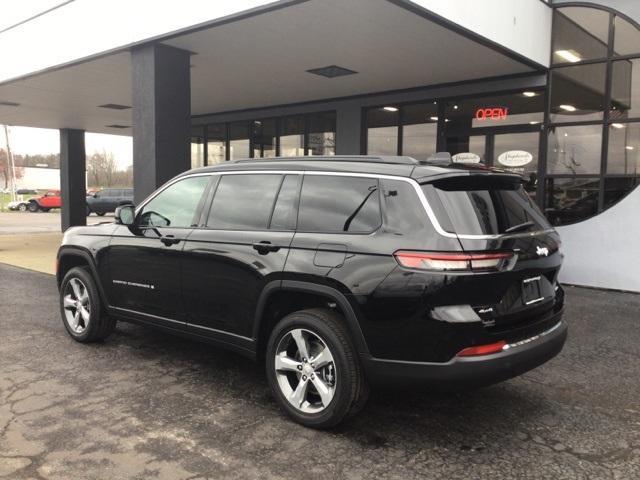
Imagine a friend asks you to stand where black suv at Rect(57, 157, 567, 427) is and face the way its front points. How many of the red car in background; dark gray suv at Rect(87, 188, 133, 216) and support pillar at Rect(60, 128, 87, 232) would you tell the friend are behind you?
0

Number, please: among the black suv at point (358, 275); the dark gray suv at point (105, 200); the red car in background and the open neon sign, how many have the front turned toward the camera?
1

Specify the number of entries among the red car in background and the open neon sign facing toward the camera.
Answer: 1

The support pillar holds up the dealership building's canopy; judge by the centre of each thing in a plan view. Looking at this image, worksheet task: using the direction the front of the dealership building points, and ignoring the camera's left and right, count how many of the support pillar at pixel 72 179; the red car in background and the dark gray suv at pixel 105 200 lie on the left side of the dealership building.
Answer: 0

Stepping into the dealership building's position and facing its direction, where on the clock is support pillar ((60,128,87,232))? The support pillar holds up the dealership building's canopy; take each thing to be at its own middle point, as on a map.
The support pillar is roughly at 3 o'clock from the dealership building.

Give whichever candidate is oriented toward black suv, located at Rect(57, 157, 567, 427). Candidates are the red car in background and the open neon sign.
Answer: the open neon sign

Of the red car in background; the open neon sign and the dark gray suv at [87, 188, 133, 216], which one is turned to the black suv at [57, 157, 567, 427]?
the open neon sign

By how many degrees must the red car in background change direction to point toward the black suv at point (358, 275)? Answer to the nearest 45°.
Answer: approximately 90° to its left

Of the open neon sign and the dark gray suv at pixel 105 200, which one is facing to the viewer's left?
the dark gray suv

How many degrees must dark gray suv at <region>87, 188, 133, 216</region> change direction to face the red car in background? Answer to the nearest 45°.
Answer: approximately 45° to its right

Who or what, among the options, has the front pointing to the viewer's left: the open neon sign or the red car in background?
the red car in background

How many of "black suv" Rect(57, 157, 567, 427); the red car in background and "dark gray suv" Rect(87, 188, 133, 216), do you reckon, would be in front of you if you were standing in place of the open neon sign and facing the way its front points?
1

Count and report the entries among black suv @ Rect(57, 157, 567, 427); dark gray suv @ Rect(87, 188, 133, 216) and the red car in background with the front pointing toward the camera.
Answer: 0

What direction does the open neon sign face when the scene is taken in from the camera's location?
facing the viewer

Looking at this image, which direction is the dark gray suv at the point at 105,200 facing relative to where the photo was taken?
to the viewer's left

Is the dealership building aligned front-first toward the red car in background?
no
